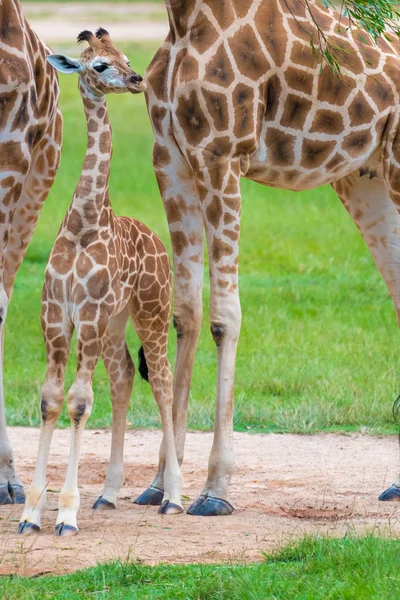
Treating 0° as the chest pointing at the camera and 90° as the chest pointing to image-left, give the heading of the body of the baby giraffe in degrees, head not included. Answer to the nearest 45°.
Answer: approximately 45°
